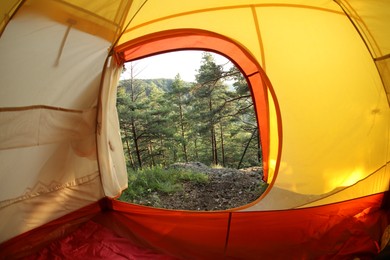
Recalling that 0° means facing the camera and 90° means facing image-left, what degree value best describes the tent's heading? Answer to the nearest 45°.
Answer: approximately 180°
